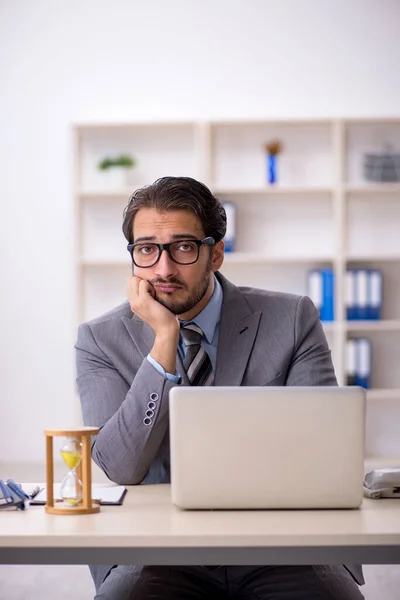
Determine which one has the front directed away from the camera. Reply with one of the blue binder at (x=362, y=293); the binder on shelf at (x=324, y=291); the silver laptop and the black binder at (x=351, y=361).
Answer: the silver laptop

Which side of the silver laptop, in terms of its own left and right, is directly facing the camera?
back

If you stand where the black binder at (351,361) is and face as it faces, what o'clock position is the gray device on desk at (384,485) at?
The gray device on desk is roughly at 12 o'clock from the black binder.

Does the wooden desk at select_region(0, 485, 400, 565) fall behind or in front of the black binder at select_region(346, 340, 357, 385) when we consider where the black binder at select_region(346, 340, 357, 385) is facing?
in front
